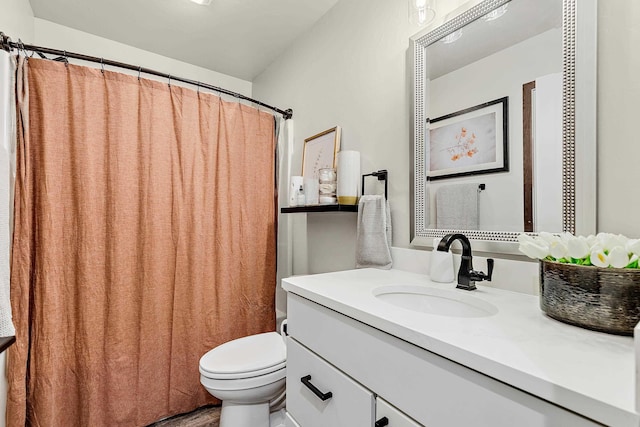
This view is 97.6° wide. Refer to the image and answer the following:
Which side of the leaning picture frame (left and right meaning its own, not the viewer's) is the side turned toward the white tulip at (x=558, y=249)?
left

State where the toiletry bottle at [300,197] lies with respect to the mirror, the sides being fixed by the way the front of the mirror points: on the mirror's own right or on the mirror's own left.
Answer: on the mirror's own right

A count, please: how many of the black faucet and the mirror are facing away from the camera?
0

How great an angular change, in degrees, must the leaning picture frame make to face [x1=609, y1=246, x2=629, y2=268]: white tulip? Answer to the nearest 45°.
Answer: approximately 90° to its left

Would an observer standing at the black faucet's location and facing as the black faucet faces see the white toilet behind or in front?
in front

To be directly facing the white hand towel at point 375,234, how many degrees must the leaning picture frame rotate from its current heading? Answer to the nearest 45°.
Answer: approximately 90° to its left
